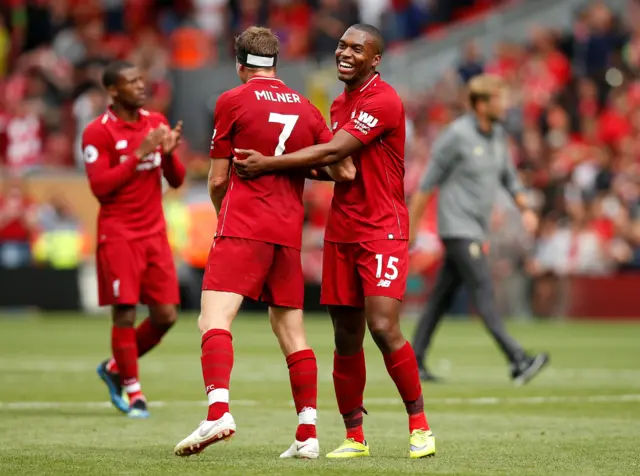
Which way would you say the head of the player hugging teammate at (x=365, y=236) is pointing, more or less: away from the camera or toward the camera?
toward the camera

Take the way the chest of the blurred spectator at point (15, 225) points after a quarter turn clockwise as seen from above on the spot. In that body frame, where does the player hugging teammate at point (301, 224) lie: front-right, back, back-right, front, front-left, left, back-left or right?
left

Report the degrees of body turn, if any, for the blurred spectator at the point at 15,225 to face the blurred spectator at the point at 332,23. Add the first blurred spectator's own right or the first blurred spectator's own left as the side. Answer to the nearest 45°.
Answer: approximately 90° to the first blurred spectator's own left

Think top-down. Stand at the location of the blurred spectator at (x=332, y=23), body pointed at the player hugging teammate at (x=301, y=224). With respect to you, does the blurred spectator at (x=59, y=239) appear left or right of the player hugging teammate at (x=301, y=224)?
right

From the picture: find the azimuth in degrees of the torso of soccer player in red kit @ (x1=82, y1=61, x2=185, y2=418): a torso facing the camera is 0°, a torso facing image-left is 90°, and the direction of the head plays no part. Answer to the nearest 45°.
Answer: approximately 315°

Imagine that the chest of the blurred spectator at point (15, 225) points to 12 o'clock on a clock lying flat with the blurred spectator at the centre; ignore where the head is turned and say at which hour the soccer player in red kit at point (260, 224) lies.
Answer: The soccer player in red kit is roughly at 12 o'clock from the blurred spectator.

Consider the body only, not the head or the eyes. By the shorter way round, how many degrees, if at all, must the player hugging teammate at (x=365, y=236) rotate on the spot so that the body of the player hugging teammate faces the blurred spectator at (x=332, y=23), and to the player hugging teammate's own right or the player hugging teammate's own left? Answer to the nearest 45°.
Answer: approximately 135° to the player hugging teammate's own right

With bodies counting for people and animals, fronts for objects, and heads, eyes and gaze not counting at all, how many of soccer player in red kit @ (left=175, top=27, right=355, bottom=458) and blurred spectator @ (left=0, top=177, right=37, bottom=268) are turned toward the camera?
1

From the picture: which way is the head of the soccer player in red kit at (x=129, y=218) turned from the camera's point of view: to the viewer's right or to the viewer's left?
to the viewer's right

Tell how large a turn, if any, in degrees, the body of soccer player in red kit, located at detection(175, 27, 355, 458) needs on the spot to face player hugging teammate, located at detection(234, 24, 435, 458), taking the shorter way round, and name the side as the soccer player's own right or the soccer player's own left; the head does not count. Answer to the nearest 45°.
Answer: approximately 135° to the soccer player's own right

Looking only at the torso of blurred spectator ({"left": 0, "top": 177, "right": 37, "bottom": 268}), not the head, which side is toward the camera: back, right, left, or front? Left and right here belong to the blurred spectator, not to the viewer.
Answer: front

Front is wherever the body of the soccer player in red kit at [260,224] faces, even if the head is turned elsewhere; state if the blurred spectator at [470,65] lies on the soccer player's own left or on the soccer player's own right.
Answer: on the soccer player's own right

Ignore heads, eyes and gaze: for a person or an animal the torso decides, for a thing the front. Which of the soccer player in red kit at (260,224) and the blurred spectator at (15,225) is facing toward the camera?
the blurred spectator
